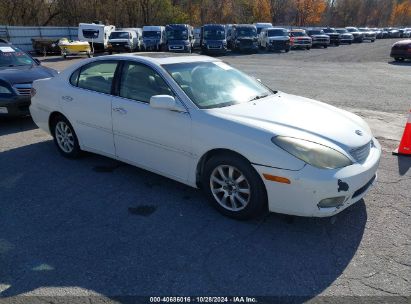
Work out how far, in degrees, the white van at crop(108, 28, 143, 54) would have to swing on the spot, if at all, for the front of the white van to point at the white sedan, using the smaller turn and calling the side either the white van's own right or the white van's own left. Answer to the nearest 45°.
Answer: approximately 45° to the white van's own left

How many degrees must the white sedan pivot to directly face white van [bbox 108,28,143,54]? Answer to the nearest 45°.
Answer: approximately 135° to its left

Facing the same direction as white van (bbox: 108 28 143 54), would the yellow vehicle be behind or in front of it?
in front

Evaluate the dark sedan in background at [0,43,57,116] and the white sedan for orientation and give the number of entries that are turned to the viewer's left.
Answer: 0

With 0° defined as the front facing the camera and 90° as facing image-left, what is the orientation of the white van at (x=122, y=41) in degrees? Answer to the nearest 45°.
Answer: approximately 45°

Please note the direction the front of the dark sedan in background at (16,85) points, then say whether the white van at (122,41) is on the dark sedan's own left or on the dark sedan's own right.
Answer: on the dark sedan's own left

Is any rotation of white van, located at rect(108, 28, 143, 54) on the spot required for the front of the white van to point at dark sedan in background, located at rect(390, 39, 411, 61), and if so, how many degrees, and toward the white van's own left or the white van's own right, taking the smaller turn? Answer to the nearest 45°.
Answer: approximately 90° to the white van's own left

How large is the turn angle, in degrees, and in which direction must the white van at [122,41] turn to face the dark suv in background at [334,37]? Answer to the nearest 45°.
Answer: approximately 135° to its left

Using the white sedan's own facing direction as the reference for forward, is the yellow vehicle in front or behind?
behind

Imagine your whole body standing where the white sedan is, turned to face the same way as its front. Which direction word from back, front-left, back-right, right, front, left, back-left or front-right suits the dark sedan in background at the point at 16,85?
back
